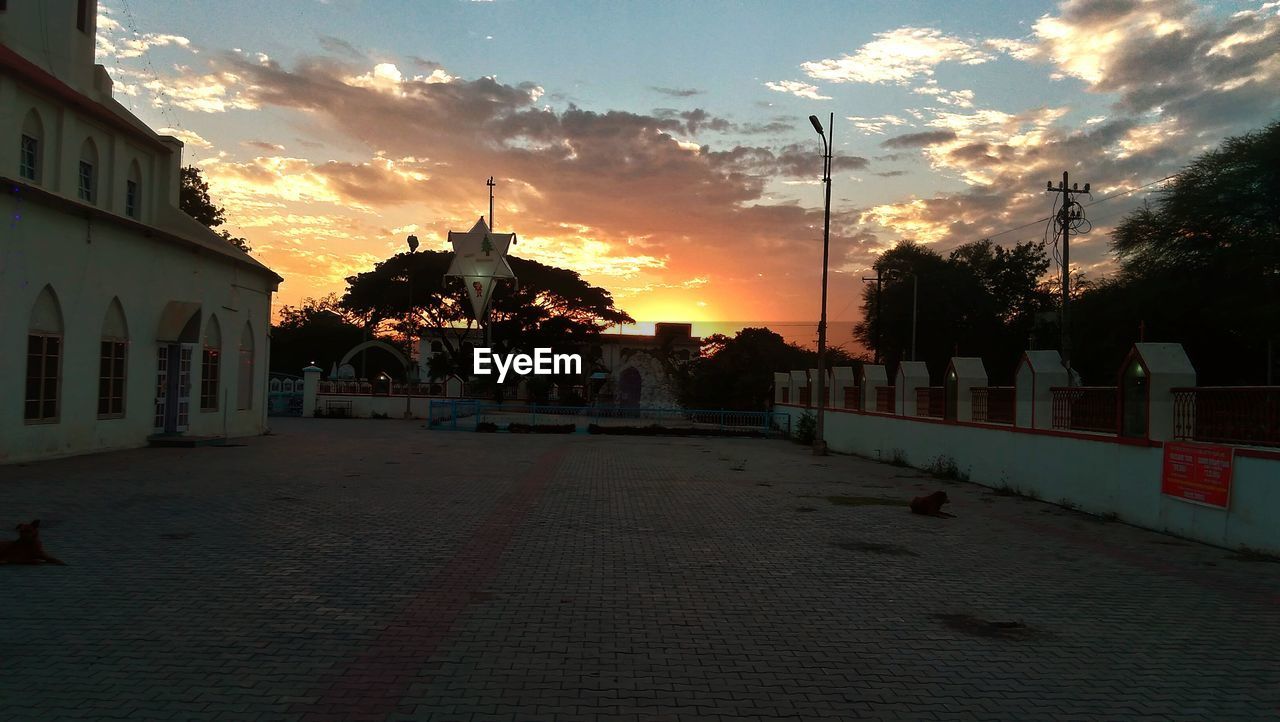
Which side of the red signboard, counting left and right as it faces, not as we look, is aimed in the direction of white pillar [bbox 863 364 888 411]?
right

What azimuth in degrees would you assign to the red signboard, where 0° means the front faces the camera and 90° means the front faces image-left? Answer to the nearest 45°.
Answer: approximately 45°

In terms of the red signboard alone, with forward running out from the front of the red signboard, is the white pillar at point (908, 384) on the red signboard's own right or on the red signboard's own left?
on the red signboard's own right

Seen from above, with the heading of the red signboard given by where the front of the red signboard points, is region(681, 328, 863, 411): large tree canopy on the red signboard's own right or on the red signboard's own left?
on the red signboard's own right

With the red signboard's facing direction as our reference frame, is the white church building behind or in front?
in front

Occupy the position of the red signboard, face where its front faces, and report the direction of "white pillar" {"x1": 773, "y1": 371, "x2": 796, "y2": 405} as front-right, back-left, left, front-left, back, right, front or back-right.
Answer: right

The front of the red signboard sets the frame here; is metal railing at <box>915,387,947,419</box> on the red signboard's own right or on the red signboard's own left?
on the red signboard's own right

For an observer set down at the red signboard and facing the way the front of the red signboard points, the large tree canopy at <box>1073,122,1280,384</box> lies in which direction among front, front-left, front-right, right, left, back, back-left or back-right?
back-right

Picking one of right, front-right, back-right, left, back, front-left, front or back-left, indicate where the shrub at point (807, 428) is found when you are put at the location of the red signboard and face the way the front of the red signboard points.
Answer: right

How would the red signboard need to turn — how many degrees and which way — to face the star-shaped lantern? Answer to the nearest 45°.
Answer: approximately 90° to its right

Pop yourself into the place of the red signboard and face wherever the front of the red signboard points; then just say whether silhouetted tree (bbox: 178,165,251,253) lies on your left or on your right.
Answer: on your right

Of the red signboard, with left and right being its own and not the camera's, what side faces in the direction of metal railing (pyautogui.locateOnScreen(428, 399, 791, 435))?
right

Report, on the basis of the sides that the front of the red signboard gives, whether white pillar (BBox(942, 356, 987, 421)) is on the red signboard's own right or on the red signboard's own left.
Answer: on the red signboard's own right
